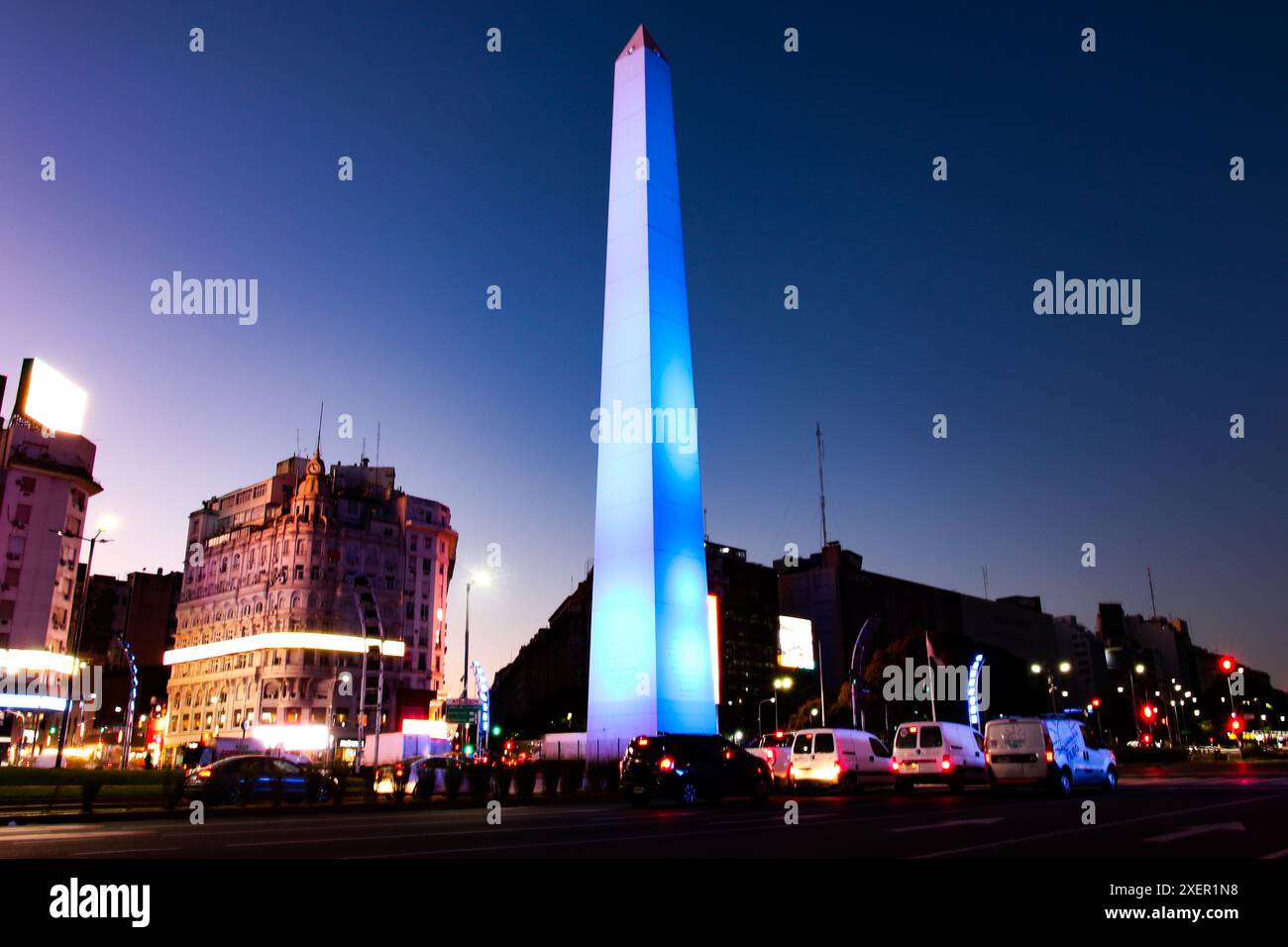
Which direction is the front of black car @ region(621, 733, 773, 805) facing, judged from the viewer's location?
facing away from the viewer and to the right of the viewer

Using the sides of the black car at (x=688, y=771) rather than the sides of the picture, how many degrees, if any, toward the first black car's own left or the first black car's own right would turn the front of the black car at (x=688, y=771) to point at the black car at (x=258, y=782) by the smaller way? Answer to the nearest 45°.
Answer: approximately 135° to the first black car's own left

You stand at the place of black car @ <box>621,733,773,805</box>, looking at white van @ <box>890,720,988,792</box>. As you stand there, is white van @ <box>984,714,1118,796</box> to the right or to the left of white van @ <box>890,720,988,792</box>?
right

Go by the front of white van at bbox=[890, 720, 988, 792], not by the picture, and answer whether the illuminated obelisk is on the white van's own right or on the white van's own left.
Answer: on the white van's own left

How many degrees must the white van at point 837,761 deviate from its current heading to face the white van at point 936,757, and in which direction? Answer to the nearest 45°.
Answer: approximately 45° to its right

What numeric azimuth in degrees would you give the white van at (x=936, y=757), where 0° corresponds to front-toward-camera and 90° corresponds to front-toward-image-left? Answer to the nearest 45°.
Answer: approximately 225°

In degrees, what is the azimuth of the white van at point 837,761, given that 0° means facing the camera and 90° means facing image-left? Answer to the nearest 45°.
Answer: approximately 225°
